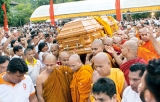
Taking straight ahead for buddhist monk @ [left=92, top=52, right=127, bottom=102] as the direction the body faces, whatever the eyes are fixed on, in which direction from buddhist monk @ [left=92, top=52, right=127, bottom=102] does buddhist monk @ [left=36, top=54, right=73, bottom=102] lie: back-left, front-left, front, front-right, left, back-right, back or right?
right

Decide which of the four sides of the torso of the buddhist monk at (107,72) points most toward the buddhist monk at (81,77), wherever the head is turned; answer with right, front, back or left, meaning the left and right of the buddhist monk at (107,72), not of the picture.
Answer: right

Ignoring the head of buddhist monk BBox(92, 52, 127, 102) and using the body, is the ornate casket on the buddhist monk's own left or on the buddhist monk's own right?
on the buddhist monk's own right

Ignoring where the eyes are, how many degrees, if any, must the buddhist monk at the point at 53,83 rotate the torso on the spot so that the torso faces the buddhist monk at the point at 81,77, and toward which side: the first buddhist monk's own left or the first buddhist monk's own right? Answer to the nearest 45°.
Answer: approximately 45° to the first buddhist monk's own left

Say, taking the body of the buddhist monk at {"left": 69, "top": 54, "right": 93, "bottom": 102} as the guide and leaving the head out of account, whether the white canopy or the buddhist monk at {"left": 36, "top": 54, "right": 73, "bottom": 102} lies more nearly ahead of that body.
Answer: the buddhist monk

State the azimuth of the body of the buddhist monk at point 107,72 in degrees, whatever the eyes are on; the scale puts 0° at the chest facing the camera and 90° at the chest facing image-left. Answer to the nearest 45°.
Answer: approximately 45°

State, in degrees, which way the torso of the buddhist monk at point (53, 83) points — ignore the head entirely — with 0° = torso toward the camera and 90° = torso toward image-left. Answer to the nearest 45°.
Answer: approximately 0°

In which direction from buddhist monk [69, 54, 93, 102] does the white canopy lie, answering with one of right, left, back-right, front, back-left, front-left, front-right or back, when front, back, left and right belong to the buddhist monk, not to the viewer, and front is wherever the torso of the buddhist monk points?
back-right
